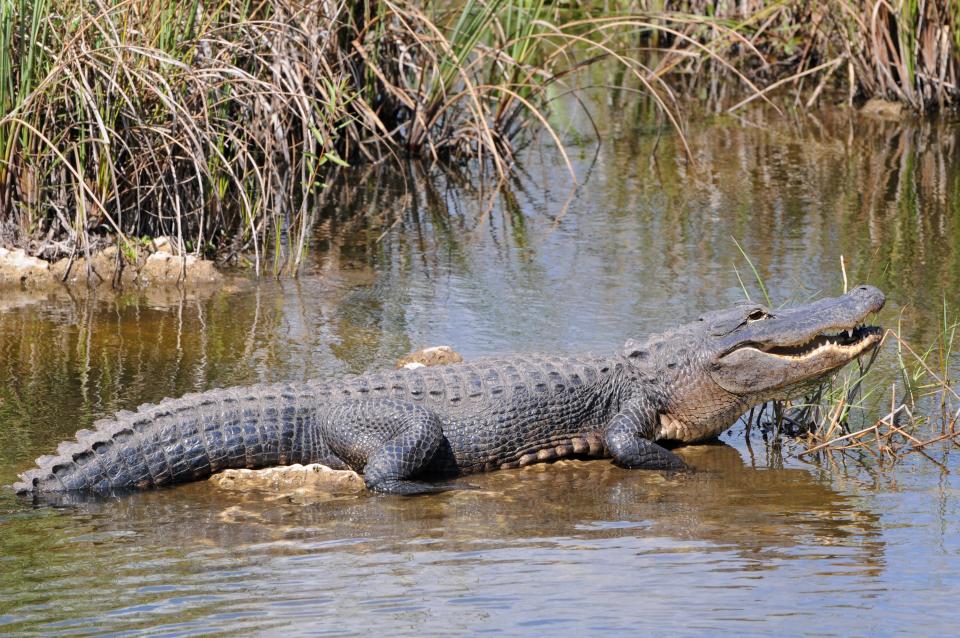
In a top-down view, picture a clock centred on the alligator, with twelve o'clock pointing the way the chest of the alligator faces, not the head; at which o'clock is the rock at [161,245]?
The rock is roughly at 8 o'clock from the alligator.

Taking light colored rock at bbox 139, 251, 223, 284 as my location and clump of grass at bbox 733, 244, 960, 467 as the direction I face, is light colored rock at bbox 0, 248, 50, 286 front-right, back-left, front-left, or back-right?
back-right

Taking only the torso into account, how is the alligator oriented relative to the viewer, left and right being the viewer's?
facing to the right of the viewer

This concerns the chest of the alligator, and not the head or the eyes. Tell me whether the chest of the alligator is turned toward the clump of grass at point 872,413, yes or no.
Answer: yes

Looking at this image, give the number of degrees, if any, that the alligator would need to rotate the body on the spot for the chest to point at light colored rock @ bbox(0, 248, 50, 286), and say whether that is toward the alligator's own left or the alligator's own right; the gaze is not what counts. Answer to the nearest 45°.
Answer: approximately 135° to the alligator's own left

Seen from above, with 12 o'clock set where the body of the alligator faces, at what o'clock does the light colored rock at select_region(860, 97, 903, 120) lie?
The light colored rock is roughly at 10 o'clock from the alligator.
